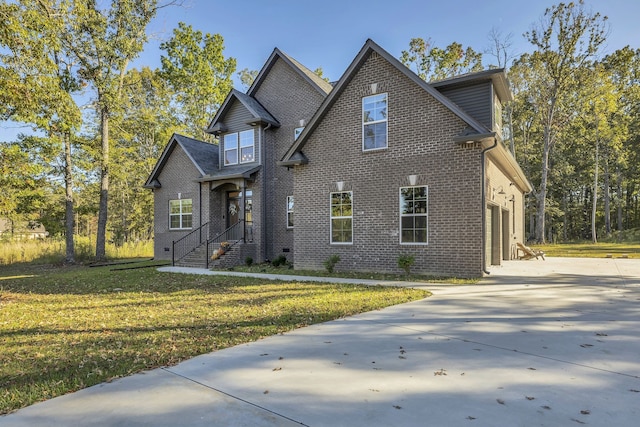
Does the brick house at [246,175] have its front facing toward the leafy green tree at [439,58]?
no

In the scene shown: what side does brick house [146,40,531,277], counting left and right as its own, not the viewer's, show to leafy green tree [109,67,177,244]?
right

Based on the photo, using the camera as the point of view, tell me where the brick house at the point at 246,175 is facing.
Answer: facing the viewer and to the left of the viewer

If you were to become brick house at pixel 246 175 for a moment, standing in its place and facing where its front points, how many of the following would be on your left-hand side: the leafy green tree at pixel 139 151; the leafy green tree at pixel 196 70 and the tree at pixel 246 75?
0

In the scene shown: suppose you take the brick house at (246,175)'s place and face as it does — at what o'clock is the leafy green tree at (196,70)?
The leafy green tree is roughly at 4 o'clock from the brick house.

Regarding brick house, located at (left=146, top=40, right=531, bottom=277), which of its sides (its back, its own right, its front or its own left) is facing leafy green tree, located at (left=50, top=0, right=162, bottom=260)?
right

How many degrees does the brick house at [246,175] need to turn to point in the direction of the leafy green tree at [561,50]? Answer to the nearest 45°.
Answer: approximately 135° to its left

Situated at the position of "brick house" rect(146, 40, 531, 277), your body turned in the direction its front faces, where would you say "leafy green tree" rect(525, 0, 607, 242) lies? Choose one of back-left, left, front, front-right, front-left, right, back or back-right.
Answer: back
